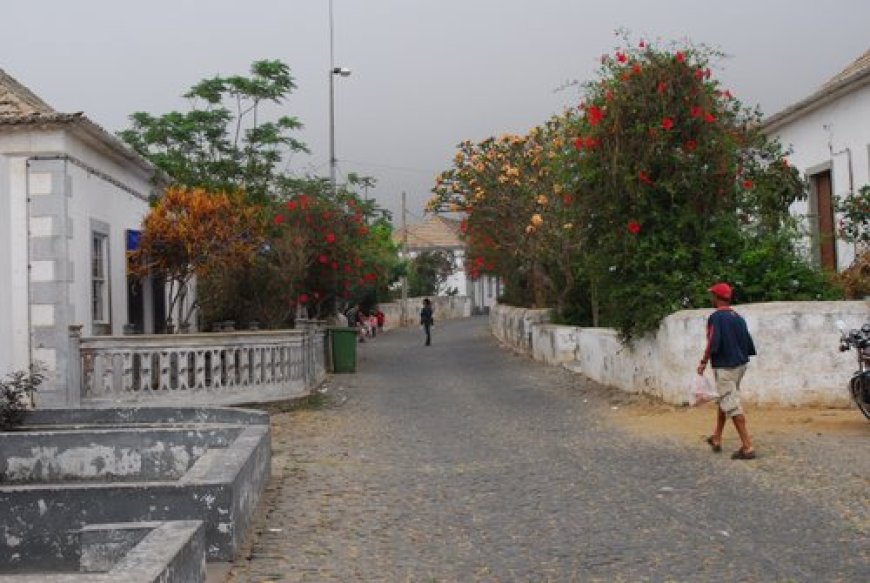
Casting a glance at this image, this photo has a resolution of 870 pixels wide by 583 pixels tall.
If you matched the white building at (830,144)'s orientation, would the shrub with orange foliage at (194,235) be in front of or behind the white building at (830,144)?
in front

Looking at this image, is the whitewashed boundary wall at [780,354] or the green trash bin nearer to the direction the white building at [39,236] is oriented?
the whitewashed boundary wall

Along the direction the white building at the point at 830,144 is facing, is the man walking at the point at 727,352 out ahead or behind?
ahead

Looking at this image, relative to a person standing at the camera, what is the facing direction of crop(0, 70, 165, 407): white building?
facing the viewer and to the right of the viewer

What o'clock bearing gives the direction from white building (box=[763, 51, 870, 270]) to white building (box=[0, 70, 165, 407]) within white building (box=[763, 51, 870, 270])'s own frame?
white building (box=[0, 70, 165, 407]) is roughly at 12 o'clock from white building (box=[763, 51, 870, 270]).

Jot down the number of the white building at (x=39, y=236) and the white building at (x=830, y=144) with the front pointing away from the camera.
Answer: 0

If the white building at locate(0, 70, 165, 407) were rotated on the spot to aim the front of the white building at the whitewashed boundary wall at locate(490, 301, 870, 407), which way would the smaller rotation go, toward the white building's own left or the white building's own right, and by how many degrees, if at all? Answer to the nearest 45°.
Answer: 0° — it already faces it

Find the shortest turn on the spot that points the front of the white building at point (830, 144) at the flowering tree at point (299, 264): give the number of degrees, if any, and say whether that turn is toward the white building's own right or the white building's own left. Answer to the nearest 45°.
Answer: approximately 45° to the white building's own right

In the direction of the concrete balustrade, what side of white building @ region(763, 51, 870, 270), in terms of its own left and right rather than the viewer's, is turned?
front

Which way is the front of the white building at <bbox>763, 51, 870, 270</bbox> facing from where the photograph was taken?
facing the viewer and to the left of the viewer

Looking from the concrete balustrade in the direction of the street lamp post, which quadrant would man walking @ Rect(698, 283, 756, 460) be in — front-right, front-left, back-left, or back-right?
back-right

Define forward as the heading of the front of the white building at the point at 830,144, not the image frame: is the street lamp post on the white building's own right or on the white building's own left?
on the white building's own right
